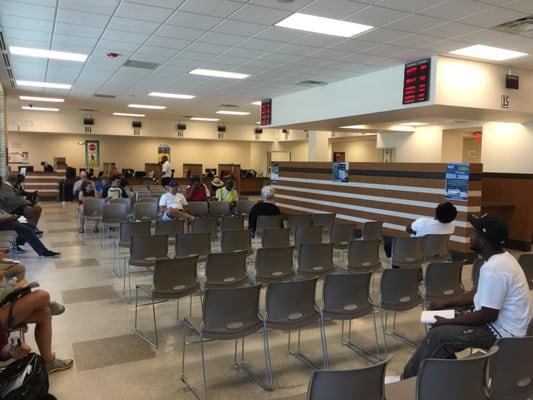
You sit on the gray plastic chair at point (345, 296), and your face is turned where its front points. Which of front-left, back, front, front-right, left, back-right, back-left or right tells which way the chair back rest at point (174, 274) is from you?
front-left

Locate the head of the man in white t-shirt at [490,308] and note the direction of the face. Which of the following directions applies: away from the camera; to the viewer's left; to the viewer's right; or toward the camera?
to the viewer's left

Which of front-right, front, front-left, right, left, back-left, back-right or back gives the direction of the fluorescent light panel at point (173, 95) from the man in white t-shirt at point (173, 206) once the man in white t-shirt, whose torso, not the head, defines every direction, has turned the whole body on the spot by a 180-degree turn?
front

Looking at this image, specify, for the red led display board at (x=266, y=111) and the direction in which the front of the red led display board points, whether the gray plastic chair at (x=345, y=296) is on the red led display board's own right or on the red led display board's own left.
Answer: on the red led display board's own left

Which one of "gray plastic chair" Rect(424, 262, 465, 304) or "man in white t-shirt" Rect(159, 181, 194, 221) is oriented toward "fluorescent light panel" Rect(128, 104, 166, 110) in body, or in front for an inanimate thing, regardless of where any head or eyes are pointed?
the gray plastic chair

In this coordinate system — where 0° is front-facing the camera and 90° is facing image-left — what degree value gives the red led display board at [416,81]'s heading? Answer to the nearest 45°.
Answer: approximately 45°

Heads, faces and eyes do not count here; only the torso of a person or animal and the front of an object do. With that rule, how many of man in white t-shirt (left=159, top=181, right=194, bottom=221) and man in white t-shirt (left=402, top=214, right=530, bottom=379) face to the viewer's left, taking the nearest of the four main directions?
1

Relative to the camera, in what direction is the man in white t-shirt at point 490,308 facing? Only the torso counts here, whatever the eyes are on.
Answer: to the viewer's left

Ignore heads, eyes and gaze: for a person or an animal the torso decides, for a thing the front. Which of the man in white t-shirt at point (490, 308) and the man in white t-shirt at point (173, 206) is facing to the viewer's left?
the man in white t-shirt at point (490, 308)

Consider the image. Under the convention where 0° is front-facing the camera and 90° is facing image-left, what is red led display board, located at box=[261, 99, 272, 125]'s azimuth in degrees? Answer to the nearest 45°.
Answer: approximately 45°

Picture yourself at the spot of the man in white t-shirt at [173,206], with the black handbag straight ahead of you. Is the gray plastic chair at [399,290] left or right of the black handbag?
left

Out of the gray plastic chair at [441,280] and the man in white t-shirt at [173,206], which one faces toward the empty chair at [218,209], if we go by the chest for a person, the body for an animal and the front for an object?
the gray plastic chair

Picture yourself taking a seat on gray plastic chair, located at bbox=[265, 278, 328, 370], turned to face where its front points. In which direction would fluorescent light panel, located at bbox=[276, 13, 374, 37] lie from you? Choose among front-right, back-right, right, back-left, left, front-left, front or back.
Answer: front-right

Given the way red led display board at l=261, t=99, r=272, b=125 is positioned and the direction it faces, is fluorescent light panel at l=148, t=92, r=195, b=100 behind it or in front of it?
in front

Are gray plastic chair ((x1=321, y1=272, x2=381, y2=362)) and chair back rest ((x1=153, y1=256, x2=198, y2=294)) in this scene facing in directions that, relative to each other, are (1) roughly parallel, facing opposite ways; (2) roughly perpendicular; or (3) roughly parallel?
roughly parallel

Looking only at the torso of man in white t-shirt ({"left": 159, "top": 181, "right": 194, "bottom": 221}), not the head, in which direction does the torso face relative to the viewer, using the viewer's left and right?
facing the viewer
